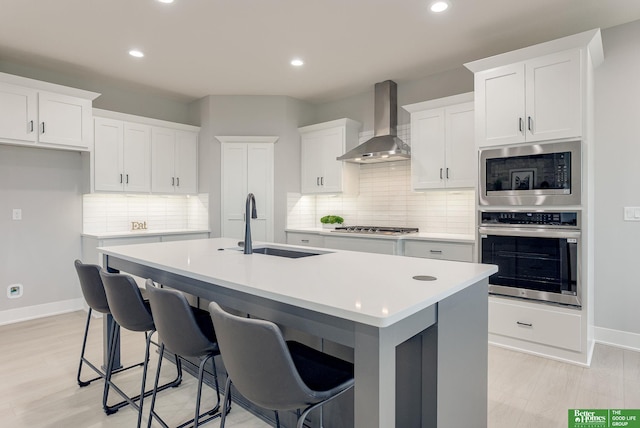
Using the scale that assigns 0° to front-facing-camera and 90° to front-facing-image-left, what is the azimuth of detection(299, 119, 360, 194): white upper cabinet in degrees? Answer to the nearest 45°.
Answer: approximately 45°

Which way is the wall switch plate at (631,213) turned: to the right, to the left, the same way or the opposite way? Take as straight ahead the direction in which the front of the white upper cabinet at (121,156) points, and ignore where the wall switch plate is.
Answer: to the right

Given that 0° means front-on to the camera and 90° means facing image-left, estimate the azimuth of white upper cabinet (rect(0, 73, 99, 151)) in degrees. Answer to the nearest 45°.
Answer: approximately 315°

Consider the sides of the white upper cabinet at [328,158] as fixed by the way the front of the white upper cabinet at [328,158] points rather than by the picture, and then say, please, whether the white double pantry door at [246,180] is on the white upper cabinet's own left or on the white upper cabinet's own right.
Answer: on the white upper cabinet's own right

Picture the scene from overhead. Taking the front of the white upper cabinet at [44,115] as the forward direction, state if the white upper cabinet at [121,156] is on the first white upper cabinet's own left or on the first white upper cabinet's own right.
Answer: on the first white upper cabinet's own left

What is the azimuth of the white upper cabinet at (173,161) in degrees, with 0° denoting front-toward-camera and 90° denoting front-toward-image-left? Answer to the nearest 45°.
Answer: approximately 315°

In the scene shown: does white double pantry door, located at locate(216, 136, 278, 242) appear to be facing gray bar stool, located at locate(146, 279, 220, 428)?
yes

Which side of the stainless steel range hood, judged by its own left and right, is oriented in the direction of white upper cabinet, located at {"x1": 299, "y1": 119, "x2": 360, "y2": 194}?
right

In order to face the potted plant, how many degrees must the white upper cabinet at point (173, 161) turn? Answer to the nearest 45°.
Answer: approximately 45° to its left

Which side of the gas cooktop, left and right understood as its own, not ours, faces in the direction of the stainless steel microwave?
left
